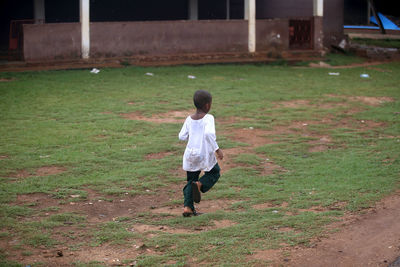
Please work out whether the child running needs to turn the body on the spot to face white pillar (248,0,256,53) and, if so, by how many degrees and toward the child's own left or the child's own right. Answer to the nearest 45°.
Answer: approximately 45° to the child's own left

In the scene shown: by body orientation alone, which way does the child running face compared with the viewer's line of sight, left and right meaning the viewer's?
facing away from the viewer and to the right of the viewer

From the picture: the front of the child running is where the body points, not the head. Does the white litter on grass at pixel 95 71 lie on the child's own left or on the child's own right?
on the child's own left

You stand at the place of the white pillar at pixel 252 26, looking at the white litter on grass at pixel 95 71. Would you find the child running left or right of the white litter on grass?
left

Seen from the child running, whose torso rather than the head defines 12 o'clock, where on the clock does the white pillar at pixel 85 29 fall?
The white pillar is roughly at 10 o'clock from the child running.
